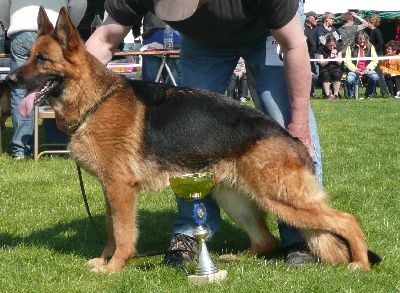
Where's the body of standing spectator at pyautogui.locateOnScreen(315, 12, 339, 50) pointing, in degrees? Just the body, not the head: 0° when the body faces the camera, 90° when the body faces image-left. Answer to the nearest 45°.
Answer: approximately 315°

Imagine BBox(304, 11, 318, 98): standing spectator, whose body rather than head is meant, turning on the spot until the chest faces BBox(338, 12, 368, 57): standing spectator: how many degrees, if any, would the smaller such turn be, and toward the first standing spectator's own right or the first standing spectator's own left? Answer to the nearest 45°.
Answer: approximately 90° to the first standing spectator's own left

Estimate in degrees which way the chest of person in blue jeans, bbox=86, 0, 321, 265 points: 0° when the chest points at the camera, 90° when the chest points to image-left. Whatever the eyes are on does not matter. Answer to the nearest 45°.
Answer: approximately 0°

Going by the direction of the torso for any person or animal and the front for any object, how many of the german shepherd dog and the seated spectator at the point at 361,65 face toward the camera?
1

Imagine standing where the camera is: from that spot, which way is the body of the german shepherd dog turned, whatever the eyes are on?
to the viewer's left

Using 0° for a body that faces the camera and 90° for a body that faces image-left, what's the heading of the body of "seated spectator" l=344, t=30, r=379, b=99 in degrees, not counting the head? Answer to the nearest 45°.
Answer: approximately 0°

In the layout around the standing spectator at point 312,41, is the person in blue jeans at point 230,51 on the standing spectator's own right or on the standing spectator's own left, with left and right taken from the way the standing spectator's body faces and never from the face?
on the standing spectator's own right
